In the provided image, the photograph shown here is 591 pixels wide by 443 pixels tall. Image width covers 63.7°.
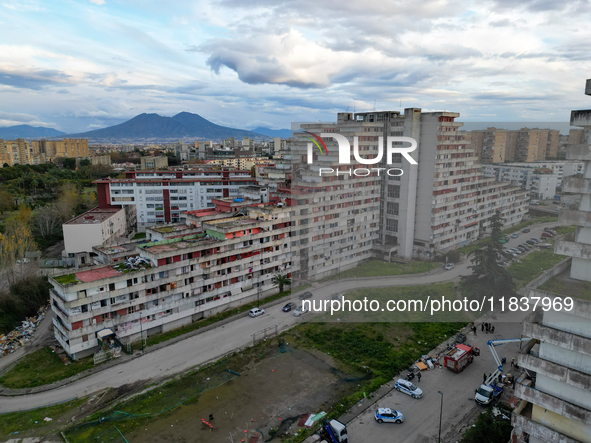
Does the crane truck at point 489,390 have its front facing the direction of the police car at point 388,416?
yes

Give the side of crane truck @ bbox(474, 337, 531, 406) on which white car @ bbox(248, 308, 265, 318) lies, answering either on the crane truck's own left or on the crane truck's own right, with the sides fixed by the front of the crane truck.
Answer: on the crane truck's own right

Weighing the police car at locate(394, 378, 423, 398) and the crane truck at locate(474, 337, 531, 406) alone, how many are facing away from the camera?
0

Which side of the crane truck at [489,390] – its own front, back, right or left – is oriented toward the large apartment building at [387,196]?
right

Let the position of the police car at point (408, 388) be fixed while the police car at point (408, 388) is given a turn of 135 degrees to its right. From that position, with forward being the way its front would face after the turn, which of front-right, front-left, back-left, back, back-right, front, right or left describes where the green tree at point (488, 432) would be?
back-left

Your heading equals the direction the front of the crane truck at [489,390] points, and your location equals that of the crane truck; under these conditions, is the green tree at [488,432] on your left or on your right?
on your left

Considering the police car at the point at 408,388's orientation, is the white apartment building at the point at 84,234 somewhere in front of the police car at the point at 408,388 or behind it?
behind

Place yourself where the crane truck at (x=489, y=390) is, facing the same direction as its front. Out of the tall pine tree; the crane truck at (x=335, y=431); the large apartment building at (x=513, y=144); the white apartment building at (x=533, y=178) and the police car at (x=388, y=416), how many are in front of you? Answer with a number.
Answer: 2

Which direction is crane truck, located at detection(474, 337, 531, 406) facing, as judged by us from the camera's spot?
facing the viewer and to the left of the viewer

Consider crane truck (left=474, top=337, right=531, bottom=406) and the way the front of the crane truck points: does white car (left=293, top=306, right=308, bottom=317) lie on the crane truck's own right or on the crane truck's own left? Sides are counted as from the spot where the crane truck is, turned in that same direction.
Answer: on the crane truck's own right

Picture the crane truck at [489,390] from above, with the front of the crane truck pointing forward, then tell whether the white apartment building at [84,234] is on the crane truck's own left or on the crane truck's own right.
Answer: on the crane truck's own right
